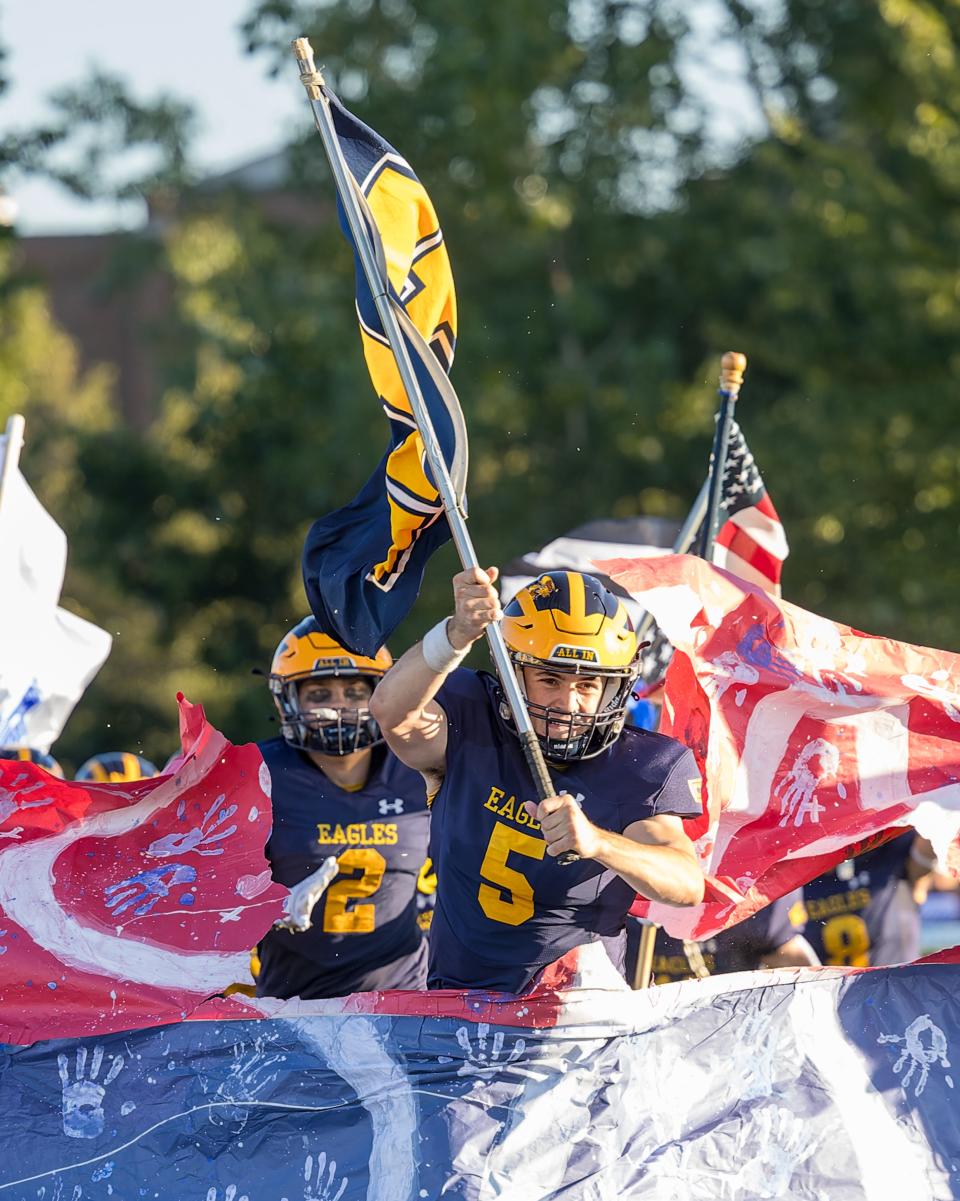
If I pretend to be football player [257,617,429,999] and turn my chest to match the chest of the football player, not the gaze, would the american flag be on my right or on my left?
on my left

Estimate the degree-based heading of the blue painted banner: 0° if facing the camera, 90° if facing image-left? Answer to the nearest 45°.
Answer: approximately 0°

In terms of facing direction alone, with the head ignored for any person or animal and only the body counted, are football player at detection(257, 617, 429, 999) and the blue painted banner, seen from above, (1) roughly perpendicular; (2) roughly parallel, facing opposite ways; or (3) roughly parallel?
roughly parallel

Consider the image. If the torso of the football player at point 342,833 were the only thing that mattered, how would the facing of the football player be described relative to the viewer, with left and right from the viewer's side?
facing the viewer

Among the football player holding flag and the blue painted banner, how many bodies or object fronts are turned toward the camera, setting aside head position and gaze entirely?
2

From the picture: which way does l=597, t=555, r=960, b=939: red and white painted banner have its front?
toward the camera

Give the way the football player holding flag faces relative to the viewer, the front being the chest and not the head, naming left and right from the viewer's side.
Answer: facing the viewer

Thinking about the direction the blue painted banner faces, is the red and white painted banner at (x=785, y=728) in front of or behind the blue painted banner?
behind

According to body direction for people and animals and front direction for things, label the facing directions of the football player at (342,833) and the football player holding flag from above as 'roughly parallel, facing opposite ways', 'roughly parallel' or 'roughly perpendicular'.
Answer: roughly parallel

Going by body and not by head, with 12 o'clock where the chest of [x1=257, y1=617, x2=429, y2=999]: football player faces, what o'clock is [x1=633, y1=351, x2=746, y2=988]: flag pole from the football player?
The flag pole is roughly at 8 o'clock from the football player.

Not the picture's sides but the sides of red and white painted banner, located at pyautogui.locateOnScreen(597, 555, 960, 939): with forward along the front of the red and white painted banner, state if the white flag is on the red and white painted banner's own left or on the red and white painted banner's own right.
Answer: on the red and white painted banner's own right

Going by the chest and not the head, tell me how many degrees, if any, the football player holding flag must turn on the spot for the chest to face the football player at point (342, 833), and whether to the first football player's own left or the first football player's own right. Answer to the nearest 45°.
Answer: approximately 135° to the first football player's own right
